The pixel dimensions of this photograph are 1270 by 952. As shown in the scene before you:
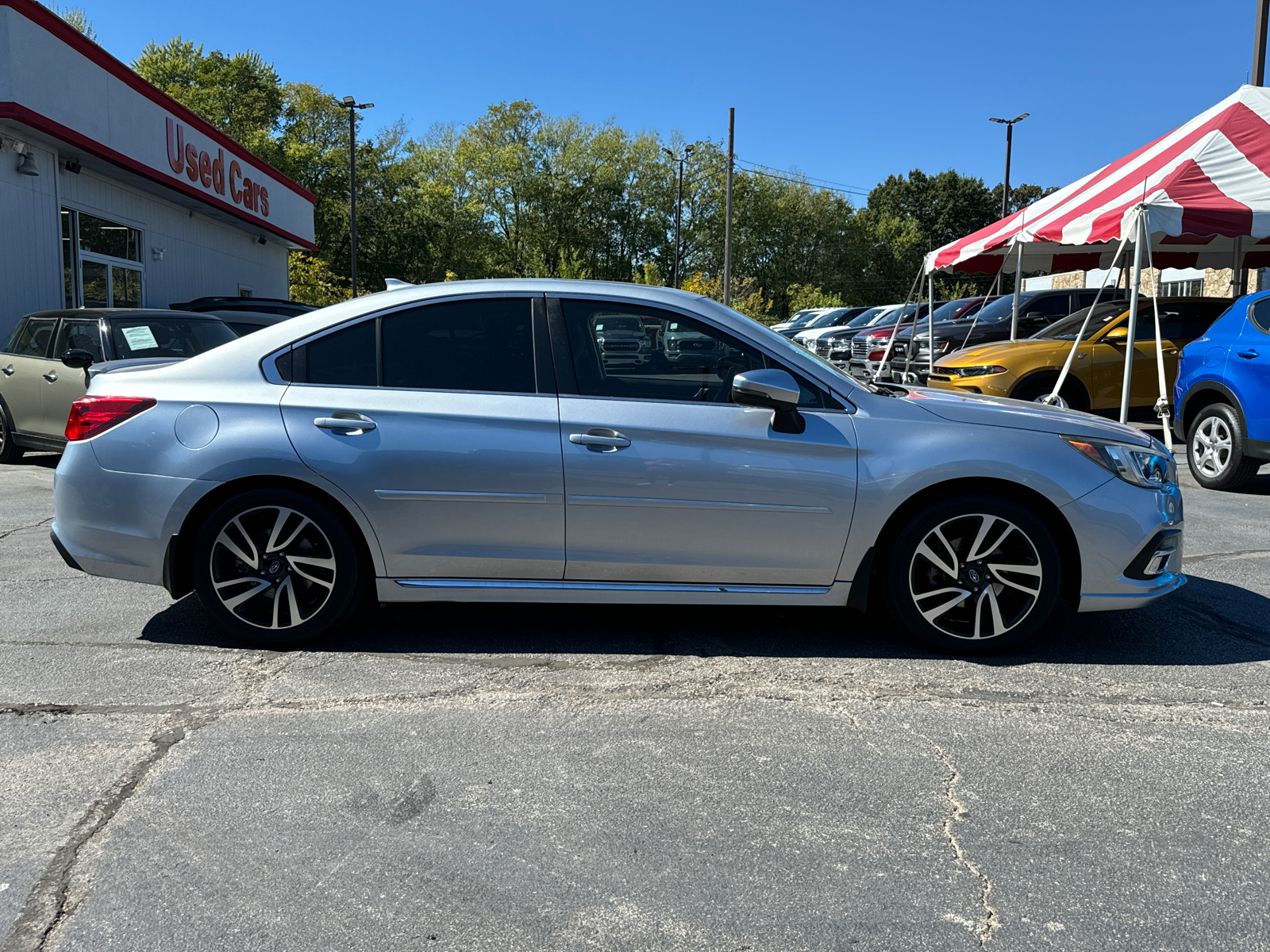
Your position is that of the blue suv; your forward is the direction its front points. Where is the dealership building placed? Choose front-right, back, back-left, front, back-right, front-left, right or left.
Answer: back-right

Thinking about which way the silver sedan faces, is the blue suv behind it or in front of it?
in front

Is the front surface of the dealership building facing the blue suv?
yes

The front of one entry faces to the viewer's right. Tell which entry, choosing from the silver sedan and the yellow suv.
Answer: the silver sedan

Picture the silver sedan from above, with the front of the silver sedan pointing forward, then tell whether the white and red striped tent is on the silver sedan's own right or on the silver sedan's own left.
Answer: on the silver sedan's own left

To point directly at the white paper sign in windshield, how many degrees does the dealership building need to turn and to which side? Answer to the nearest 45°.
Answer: approximately 45° to its right

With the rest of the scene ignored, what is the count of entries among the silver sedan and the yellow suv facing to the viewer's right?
1

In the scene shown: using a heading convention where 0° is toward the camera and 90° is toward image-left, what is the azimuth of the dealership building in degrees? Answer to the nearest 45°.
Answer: approximately 315°

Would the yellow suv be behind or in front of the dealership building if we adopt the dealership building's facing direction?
in front

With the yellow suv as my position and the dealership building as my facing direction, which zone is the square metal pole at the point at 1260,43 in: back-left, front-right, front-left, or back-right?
back-right

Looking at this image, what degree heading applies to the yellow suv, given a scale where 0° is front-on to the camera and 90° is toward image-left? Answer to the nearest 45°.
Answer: approximately 45°

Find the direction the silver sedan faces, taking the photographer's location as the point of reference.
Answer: facing to the right of the viewer

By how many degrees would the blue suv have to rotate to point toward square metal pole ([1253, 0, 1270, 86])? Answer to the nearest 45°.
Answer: approximately 135° to its left
